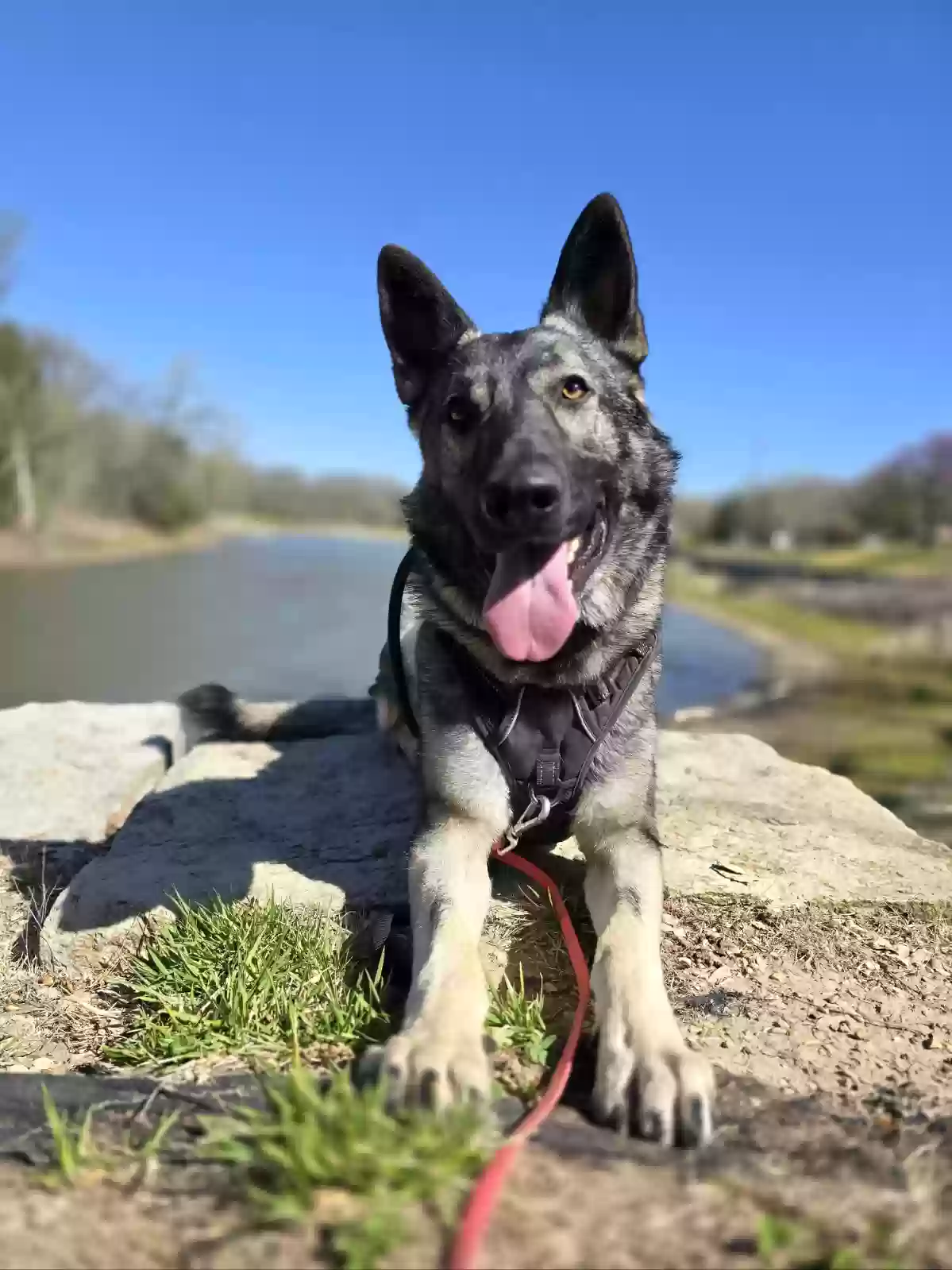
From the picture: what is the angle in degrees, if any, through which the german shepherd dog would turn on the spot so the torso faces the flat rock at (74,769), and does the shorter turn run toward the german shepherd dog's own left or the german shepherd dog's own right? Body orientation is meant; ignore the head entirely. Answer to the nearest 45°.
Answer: approximately 135° to the german shepherd dog's own right

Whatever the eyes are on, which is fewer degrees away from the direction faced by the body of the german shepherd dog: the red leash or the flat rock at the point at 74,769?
the red leash

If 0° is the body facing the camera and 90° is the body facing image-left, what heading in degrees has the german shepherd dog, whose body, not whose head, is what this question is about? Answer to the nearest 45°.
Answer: approximately 0°
